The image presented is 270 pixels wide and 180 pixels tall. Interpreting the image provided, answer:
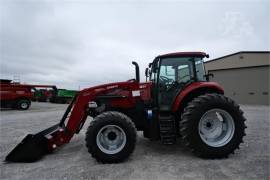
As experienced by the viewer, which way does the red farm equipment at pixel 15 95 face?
facing to the left of the viewer

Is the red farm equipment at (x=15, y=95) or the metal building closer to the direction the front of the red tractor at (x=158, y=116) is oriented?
the red farm equipment

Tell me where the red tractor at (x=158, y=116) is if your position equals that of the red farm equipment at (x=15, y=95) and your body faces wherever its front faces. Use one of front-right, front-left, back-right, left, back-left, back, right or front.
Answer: left

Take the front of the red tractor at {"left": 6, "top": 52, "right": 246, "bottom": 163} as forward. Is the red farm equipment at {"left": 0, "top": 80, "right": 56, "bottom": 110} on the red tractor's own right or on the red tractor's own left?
on the red tractor's own right

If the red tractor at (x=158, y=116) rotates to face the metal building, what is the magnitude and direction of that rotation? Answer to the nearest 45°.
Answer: approximately 135° to its right

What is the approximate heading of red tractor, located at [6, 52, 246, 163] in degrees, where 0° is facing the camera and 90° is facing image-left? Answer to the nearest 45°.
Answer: approximately 90°
